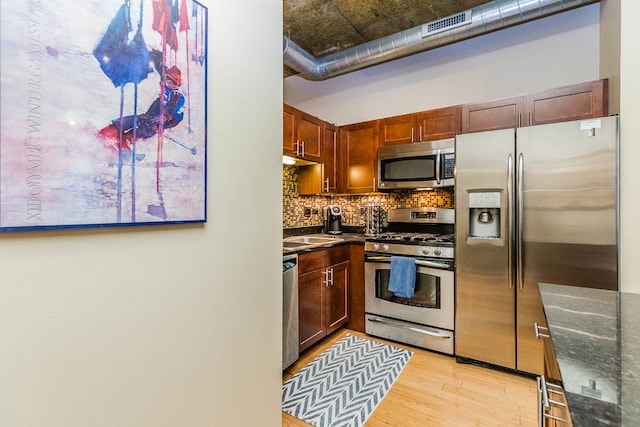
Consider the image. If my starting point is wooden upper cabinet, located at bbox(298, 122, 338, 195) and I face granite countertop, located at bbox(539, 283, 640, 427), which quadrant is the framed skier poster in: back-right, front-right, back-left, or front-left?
front-right

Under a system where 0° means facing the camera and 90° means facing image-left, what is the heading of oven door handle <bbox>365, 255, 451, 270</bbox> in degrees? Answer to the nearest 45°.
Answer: approximately 0°

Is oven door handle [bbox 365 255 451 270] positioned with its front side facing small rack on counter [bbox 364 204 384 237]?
no

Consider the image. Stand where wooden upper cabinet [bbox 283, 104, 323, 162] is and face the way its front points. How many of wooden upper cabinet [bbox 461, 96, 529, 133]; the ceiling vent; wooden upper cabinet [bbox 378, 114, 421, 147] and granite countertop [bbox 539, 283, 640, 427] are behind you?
0

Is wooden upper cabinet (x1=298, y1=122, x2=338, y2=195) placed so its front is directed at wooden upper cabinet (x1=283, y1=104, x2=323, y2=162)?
no

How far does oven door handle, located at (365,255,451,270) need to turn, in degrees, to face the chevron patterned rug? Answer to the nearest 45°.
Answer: approximately 45° to its right

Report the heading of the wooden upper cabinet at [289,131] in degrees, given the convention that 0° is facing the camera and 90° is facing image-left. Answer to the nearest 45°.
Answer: approximately 315°

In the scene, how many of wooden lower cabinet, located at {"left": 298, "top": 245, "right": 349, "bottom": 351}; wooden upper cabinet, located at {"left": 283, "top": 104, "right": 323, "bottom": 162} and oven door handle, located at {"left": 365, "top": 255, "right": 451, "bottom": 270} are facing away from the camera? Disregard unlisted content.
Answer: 0

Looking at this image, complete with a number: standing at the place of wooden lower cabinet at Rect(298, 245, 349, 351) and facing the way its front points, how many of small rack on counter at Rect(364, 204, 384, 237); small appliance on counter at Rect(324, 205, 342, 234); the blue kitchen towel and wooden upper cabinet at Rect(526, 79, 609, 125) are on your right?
0

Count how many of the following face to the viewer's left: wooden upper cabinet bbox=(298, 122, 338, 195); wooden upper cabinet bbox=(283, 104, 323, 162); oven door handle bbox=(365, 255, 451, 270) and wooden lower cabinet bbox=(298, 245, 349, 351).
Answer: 0

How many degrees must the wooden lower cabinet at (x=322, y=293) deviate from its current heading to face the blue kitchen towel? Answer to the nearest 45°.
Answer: approximately 45° to its left

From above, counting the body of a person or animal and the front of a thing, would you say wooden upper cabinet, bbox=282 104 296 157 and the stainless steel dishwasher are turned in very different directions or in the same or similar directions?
same or similar directions

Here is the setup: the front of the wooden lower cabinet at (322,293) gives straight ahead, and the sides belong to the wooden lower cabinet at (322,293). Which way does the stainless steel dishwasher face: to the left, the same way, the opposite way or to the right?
the same way

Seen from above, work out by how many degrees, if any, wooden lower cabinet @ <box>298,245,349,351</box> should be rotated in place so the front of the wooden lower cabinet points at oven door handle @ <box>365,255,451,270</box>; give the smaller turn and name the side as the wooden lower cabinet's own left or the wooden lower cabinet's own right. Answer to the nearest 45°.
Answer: approximately 45° to the wooden lower cabinet's own left

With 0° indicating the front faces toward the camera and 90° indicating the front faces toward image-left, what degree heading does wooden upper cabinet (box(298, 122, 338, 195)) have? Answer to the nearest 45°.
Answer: approximately 315°

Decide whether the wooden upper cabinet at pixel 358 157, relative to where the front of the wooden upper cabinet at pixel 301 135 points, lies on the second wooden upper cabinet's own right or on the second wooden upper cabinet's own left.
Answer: on the second wooden upper cabinet's own left

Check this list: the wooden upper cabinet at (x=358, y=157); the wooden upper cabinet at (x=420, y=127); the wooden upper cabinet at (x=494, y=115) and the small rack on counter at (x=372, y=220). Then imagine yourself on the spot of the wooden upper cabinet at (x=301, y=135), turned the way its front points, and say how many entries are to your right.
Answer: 0
